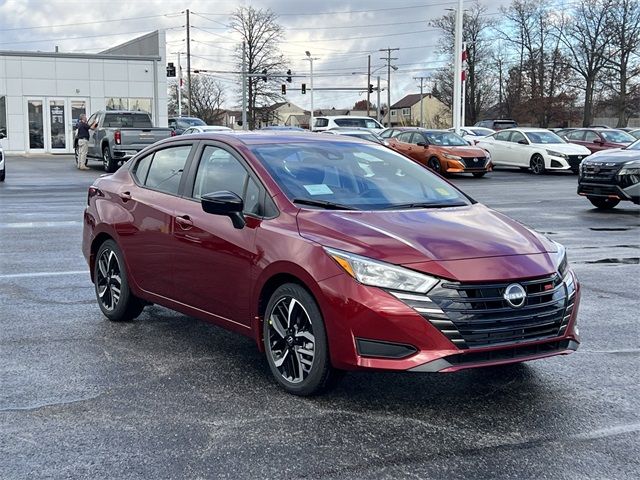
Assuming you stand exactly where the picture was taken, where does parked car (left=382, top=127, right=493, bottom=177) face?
facing the viewer and to the right of the viewer

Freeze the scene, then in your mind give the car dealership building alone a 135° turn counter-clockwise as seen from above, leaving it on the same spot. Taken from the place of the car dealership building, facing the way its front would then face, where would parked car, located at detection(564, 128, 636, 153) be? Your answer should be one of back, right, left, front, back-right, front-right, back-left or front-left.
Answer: right

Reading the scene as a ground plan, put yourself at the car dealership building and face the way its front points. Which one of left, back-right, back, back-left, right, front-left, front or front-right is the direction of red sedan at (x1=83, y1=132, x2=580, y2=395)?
front

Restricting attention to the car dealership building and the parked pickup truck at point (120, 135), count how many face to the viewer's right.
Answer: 0

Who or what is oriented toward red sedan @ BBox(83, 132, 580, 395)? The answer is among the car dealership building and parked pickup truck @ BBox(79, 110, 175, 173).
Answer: the car dealership building

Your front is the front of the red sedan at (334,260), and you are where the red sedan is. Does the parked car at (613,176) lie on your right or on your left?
on your left

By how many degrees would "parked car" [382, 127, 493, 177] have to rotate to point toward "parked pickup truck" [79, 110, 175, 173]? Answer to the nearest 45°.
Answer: approximately 135° to its right

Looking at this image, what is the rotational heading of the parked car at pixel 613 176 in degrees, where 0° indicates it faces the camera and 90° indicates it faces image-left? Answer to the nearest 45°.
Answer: approximately 45°

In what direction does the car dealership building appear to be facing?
toward the camera

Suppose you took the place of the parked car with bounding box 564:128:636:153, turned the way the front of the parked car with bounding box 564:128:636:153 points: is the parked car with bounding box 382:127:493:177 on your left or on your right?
on your right

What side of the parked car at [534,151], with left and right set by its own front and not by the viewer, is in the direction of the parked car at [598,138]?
left

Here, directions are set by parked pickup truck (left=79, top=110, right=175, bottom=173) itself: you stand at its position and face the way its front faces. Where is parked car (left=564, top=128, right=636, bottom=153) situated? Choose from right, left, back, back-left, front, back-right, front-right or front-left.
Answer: back-right

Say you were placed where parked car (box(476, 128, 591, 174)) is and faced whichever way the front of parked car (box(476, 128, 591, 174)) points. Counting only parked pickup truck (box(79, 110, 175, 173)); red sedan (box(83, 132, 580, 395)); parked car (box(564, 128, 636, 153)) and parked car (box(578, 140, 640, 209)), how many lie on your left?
1

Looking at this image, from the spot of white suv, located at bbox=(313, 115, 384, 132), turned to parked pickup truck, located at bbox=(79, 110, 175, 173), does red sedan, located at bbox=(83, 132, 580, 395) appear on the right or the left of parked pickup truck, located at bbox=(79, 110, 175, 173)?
left
